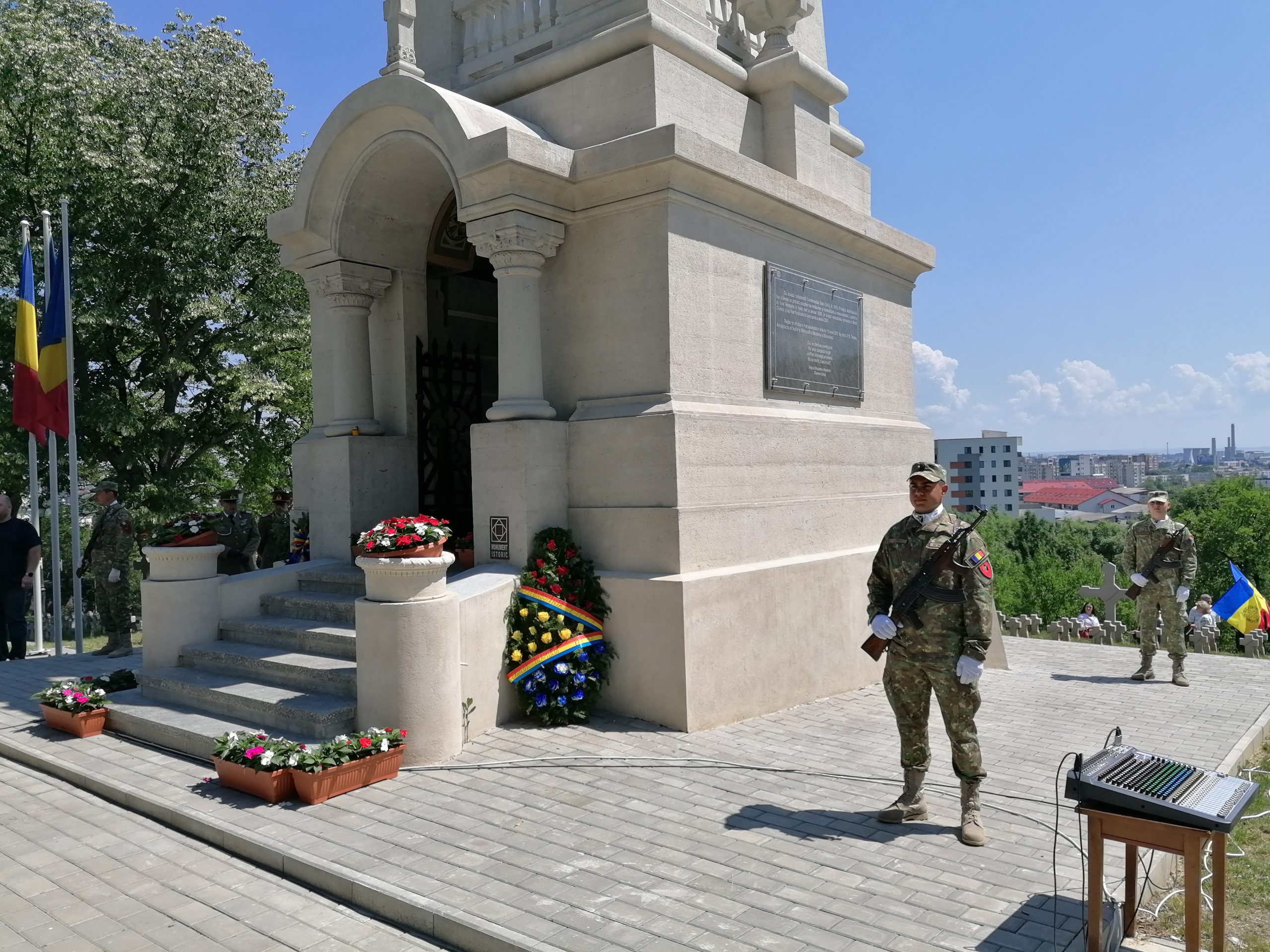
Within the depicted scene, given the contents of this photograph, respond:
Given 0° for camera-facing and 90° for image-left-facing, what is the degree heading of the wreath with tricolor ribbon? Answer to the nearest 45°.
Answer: approximately 0°

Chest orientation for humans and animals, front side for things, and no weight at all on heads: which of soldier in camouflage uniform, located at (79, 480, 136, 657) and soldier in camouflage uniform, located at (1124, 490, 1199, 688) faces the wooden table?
soldier in camouflage uniform, located at (1124, 490, 1199, 688)

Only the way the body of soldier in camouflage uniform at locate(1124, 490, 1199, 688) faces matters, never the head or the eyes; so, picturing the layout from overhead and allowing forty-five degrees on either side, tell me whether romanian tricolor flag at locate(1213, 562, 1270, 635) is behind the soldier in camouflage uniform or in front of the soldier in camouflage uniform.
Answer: behind

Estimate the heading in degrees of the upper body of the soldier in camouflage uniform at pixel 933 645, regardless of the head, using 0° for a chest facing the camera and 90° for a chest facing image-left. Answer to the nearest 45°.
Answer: approximately 45°

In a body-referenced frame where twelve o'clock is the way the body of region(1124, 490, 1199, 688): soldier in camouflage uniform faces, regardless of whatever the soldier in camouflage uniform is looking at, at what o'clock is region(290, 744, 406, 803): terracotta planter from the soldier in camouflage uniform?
The terracotta planter is roughly at 1 o'clock from the soldier in camouflage uniform.

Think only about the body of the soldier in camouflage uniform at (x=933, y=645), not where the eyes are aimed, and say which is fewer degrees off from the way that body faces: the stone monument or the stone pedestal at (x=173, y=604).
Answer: the stone pedestal

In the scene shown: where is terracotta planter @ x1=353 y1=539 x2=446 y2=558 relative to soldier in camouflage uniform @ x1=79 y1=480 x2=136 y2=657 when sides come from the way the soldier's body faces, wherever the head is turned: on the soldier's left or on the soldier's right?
on the soldier's left

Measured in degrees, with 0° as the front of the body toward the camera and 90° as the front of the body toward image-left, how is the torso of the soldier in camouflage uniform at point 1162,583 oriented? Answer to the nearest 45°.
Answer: approximately 0°

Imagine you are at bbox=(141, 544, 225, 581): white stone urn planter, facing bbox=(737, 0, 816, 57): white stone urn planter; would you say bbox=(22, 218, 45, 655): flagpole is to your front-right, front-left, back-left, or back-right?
back-left
